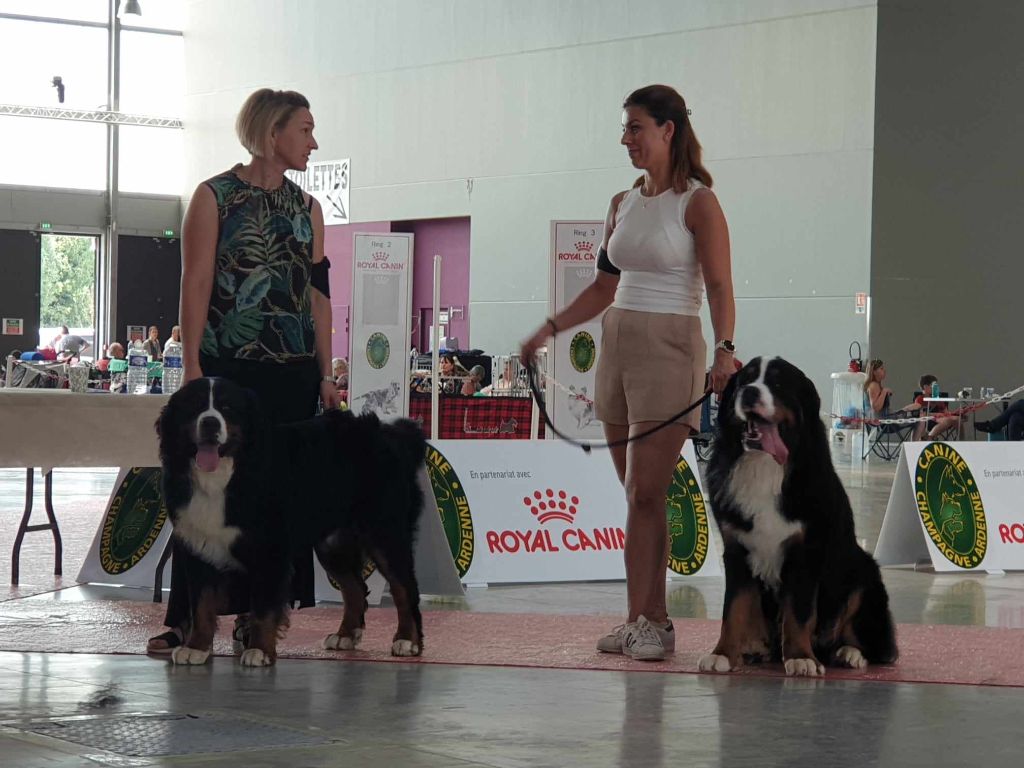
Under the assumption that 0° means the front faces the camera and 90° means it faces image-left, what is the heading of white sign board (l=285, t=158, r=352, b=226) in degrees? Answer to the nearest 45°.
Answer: approximately 0°

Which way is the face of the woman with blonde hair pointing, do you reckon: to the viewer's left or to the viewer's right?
to the viewer's right

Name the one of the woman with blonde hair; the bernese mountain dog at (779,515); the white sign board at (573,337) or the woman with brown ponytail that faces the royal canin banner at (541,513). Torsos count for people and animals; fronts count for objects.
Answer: the white sign board

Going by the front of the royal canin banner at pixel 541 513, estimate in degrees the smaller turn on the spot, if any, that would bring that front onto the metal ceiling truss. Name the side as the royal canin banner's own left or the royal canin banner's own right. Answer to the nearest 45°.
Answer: approximately 135° to the royal canin banner's own right

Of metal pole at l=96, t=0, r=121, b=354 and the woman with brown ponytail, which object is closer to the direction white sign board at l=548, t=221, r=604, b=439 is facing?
the woman with brown ponytail

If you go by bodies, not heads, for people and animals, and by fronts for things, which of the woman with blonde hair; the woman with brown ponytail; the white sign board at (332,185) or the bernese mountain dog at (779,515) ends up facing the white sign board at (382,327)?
the white sign board at (332,185)

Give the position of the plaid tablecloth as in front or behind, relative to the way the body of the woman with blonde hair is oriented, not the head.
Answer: behind

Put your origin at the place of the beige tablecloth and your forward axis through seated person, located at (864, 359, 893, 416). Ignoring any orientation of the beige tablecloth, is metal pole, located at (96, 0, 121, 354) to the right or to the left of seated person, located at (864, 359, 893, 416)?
left

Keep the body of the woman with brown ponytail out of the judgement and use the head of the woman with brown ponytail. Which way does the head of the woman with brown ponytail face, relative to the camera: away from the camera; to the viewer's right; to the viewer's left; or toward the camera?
to the viewer's left

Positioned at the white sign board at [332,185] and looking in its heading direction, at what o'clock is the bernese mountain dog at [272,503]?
The bernese mountain dog is roughly at 12 o'clock from the white sign board.

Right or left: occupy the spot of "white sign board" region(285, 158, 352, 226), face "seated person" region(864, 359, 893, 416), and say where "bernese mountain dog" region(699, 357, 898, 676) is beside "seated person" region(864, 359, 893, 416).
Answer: right

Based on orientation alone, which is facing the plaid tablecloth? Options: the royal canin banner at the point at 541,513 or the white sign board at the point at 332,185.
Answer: the white sign board
